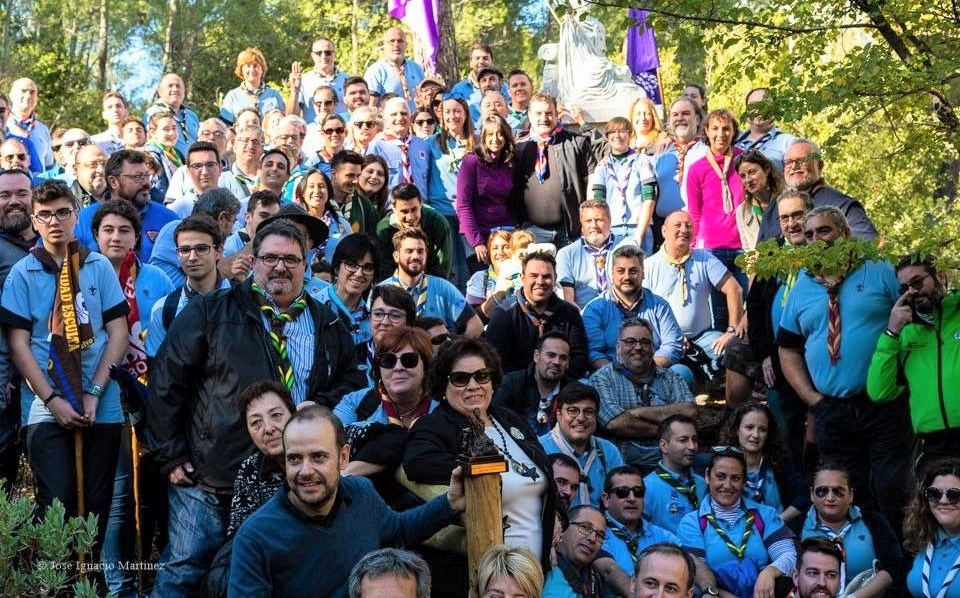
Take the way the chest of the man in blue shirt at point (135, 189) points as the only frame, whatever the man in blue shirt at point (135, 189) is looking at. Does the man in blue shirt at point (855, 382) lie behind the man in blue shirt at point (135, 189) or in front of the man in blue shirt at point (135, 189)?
in front

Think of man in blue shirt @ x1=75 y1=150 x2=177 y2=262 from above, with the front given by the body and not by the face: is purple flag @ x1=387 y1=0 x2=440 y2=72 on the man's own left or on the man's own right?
on the man's own left

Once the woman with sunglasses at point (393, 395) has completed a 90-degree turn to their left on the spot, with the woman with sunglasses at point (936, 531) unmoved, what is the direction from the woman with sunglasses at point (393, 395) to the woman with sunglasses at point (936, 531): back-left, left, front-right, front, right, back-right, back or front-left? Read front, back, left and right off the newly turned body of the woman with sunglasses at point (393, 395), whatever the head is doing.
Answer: front

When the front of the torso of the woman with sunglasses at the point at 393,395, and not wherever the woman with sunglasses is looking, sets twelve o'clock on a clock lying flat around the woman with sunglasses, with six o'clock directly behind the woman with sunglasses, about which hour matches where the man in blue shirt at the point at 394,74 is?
The man in blue shirt is roughly at 6 o'clock from the woman with sunglasses.

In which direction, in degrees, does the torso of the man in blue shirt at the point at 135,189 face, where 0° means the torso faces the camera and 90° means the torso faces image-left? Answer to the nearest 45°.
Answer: approximately 315°

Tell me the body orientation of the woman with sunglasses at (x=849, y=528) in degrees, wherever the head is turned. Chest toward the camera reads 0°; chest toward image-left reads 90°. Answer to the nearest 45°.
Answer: approximately 0°

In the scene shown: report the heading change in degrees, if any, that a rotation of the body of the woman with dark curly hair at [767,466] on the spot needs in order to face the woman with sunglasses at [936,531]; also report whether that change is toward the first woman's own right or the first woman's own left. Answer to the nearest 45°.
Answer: approximately 90° to the first woman's own left

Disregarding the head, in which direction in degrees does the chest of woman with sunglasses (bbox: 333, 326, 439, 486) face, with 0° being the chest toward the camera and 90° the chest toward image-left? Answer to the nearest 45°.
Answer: approximately 0°
